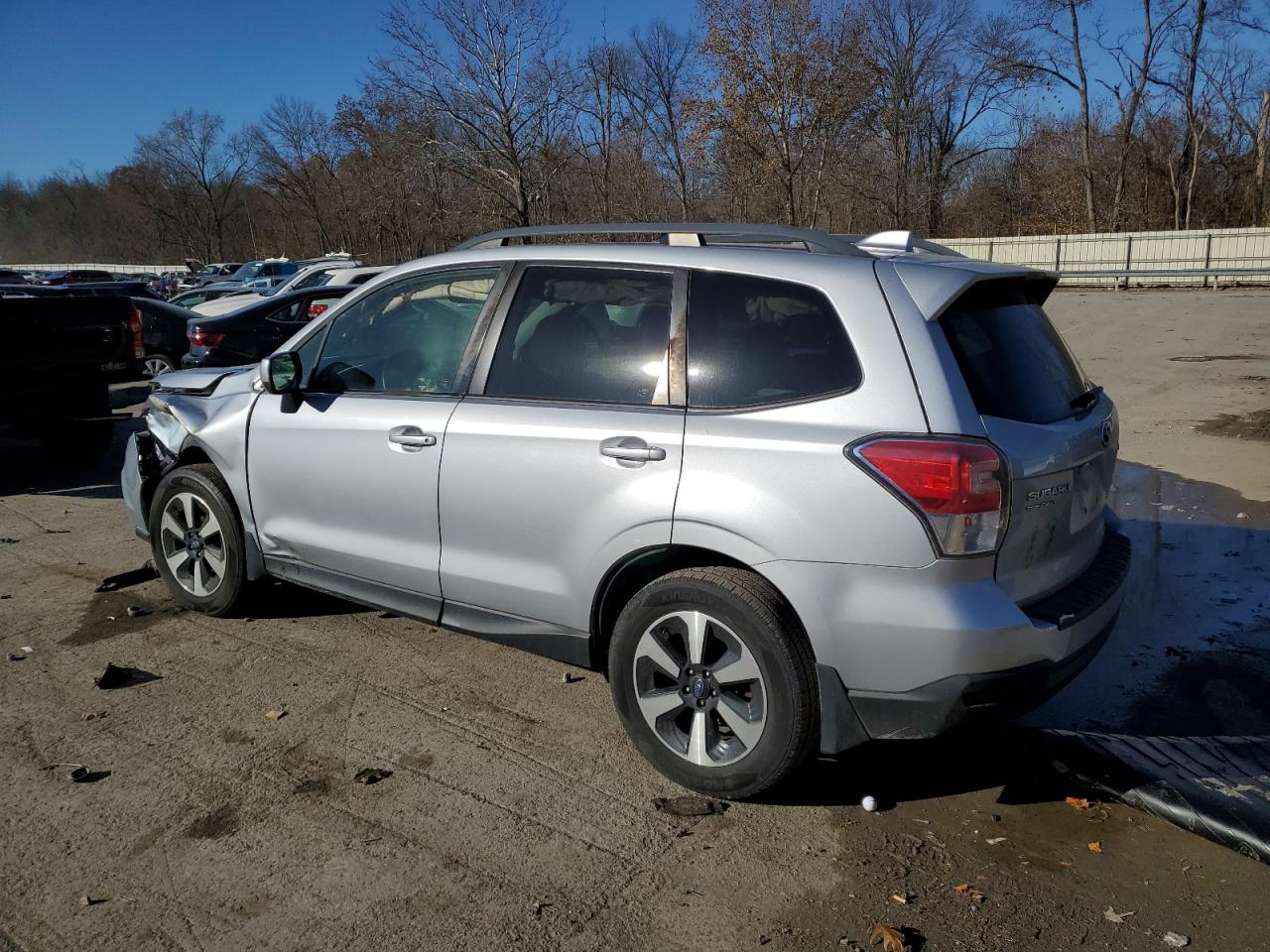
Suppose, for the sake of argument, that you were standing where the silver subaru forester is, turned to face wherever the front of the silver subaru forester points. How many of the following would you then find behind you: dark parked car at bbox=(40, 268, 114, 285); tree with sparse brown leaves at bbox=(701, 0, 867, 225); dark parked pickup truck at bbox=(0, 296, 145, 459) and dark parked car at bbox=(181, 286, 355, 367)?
0

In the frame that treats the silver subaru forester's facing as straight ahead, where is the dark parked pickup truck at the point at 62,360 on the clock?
The dark parked pickup truck is roughly at 12 o'clock from the silver subaru forester.

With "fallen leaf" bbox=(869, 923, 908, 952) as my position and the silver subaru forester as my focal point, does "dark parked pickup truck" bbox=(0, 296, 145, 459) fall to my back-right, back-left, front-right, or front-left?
front-left

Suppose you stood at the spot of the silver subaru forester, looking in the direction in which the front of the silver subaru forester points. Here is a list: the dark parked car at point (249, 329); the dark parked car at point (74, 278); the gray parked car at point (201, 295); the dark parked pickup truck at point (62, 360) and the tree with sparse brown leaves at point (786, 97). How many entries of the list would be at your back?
0

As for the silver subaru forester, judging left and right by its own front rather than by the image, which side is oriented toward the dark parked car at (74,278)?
front

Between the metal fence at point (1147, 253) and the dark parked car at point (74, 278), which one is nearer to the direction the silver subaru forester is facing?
the dark parked car

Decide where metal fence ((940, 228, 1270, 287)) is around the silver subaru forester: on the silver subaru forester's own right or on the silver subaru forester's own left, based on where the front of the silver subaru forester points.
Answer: on the silver subaru forester's own right

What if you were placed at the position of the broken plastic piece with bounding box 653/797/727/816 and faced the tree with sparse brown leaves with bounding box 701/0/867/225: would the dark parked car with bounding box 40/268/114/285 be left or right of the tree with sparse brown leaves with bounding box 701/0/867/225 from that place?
left

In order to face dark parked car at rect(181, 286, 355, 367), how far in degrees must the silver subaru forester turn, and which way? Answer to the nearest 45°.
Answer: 0° — it already faces it

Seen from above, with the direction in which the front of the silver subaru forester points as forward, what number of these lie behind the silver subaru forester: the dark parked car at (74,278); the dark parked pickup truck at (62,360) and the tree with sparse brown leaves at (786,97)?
0

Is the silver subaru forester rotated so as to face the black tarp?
no

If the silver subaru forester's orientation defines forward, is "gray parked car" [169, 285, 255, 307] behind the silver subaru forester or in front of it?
in front

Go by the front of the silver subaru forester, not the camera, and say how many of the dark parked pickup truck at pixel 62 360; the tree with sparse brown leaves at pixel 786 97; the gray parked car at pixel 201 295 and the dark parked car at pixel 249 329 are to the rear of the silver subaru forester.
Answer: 0

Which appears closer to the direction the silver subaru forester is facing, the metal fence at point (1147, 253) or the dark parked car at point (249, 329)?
the dark parked car

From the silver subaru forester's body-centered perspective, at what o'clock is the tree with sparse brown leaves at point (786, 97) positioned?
The tree with sparse brown leaves is roughly at 2 o'clock from the silver subaru forester.

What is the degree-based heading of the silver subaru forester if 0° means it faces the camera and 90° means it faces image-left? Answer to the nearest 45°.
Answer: approximately 135°

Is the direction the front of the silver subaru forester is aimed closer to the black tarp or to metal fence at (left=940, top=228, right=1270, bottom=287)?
the metal fence
